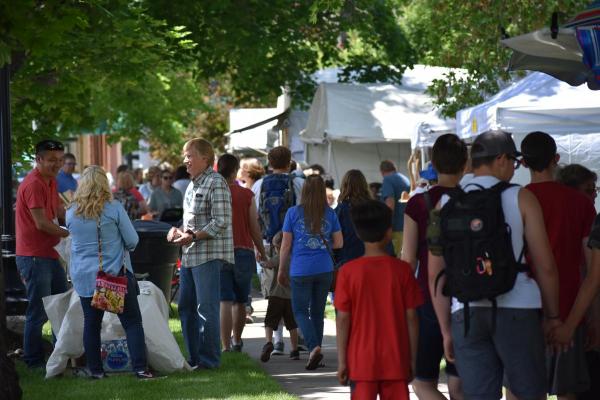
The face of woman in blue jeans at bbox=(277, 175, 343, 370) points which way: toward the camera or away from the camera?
away from the camera

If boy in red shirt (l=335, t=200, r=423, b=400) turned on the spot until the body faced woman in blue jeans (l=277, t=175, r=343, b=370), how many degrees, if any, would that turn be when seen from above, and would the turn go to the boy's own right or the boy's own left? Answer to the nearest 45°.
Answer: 0° — they already face them

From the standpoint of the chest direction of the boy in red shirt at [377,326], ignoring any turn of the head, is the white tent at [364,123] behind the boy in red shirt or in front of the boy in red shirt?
in front

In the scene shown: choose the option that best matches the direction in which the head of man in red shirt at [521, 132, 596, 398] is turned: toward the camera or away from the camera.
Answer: away from the camera

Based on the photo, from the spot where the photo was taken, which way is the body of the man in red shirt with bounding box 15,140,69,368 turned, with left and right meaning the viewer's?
facing to the right of the viewer

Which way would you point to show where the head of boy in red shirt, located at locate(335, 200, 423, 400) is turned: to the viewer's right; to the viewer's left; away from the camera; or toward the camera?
away from the camera

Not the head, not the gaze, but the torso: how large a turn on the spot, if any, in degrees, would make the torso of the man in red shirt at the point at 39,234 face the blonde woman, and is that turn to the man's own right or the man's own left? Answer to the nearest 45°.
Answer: approximately 45° to the man's own right

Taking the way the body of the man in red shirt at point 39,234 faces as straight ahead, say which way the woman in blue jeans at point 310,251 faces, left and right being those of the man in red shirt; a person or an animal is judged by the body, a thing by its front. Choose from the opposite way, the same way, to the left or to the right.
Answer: to the left

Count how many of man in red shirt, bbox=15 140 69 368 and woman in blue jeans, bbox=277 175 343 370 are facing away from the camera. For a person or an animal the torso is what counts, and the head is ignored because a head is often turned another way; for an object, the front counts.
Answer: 1

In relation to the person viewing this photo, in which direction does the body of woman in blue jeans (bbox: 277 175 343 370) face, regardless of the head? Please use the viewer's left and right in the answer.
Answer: facing away from the viewer

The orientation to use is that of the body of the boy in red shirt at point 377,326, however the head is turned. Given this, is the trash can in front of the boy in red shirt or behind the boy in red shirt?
in front

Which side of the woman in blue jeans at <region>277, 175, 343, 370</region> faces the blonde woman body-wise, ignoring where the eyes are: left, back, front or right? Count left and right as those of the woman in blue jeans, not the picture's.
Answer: left

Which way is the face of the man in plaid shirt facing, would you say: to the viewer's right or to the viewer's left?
to the viewer's left

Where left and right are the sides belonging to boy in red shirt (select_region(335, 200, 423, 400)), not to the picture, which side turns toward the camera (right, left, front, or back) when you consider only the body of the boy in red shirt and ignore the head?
back

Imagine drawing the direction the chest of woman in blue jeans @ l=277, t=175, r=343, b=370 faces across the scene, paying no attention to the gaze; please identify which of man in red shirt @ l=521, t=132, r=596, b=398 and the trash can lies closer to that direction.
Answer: the trash can
